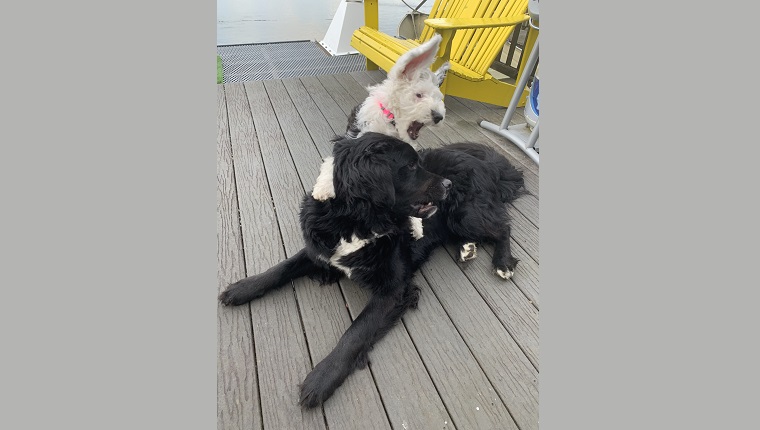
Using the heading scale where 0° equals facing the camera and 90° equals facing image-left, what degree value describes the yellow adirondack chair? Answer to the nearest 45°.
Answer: approximately 45°

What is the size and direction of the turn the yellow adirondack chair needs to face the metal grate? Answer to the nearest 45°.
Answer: approximately 45° to its right

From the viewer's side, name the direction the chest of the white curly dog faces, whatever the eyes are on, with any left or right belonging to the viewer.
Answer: facing the viewer and to the right of the viewer

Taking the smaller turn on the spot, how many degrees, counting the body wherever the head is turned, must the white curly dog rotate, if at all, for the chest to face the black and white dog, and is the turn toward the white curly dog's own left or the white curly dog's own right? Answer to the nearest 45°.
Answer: approximately 45° to the white curly dog's own right

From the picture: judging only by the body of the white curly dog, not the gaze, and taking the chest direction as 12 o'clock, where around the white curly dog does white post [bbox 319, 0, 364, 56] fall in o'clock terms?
The white post is roughly at 7 o'clock from the white curly dog.

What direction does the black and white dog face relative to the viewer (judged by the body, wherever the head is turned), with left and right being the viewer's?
facing the viewer and to the left of the viewer

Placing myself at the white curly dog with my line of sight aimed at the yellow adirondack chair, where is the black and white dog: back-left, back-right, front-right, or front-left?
back-right

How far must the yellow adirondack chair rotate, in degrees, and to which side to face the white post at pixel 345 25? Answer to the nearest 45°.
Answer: approximately 90° to its right

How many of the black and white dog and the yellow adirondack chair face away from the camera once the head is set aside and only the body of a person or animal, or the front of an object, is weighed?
0

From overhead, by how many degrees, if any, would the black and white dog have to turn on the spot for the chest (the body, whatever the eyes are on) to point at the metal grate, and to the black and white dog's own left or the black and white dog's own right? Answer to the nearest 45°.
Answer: approximately 90° to the black and white dog's own right

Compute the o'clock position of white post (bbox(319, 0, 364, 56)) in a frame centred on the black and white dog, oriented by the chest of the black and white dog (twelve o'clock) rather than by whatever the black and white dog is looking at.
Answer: The white post is roughly at 4 o'clock from the black and white dog.
